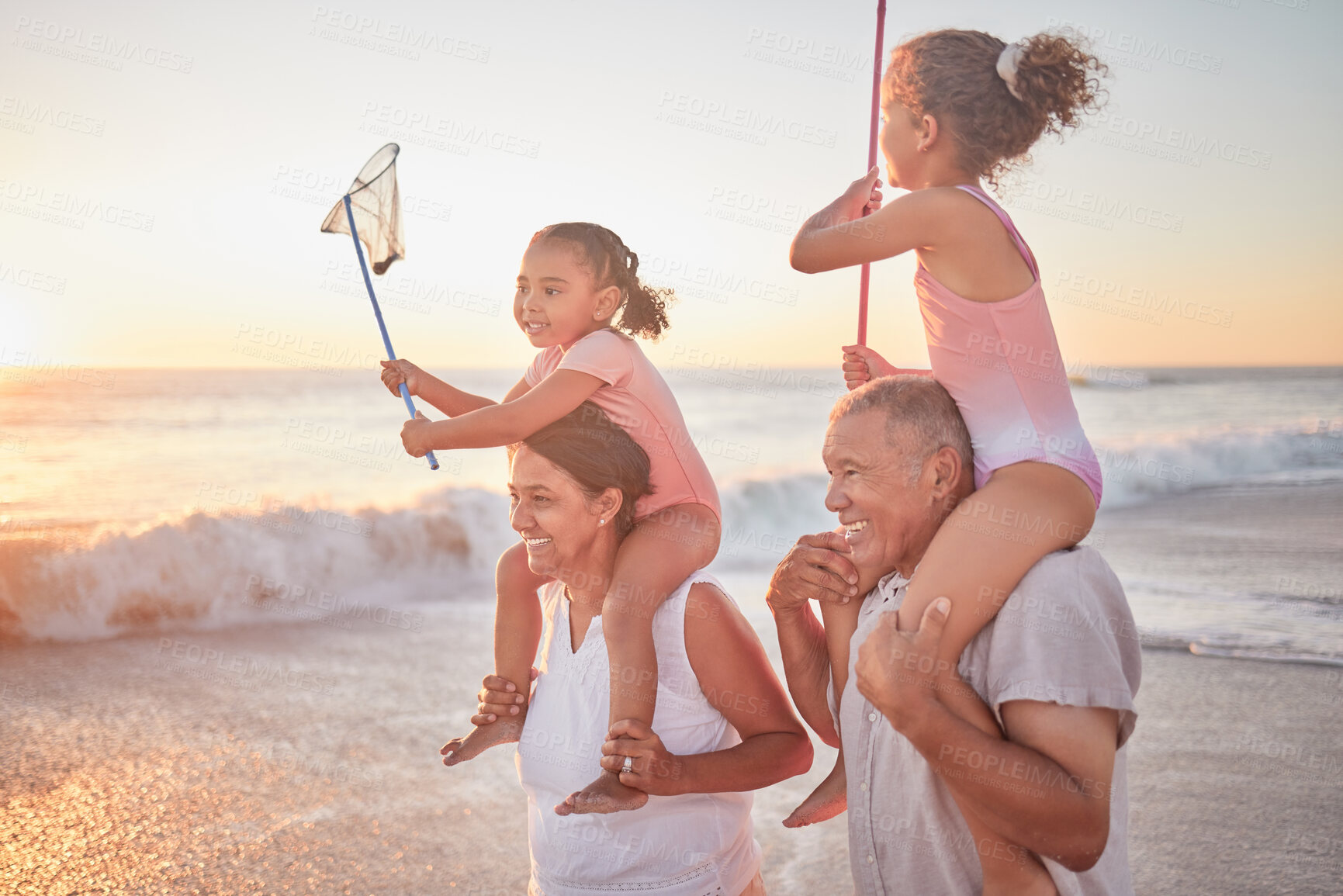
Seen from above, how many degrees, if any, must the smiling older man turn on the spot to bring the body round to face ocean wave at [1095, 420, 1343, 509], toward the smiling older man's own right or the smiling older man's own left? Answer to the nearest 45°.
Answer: approximately 135° to the smiling older man's own right

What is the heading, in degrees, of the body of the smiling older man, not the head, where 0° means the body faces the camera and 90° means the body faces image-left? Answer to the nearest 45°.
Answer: approximately 45°

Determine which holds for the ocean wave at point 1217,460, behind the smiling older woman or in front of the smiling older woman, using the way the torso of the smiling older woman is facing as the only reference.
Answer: behind

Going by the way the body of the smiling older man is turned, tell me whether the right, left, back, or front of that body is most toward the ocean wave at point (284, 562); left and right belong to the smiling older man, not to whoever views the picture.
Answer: right

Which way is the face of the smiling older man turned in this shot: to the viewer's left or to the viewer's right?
to the viewer's left

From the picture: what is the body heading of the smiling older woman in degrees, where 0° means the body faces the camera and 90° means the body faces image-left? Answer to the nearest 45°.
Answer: approximately 45°
